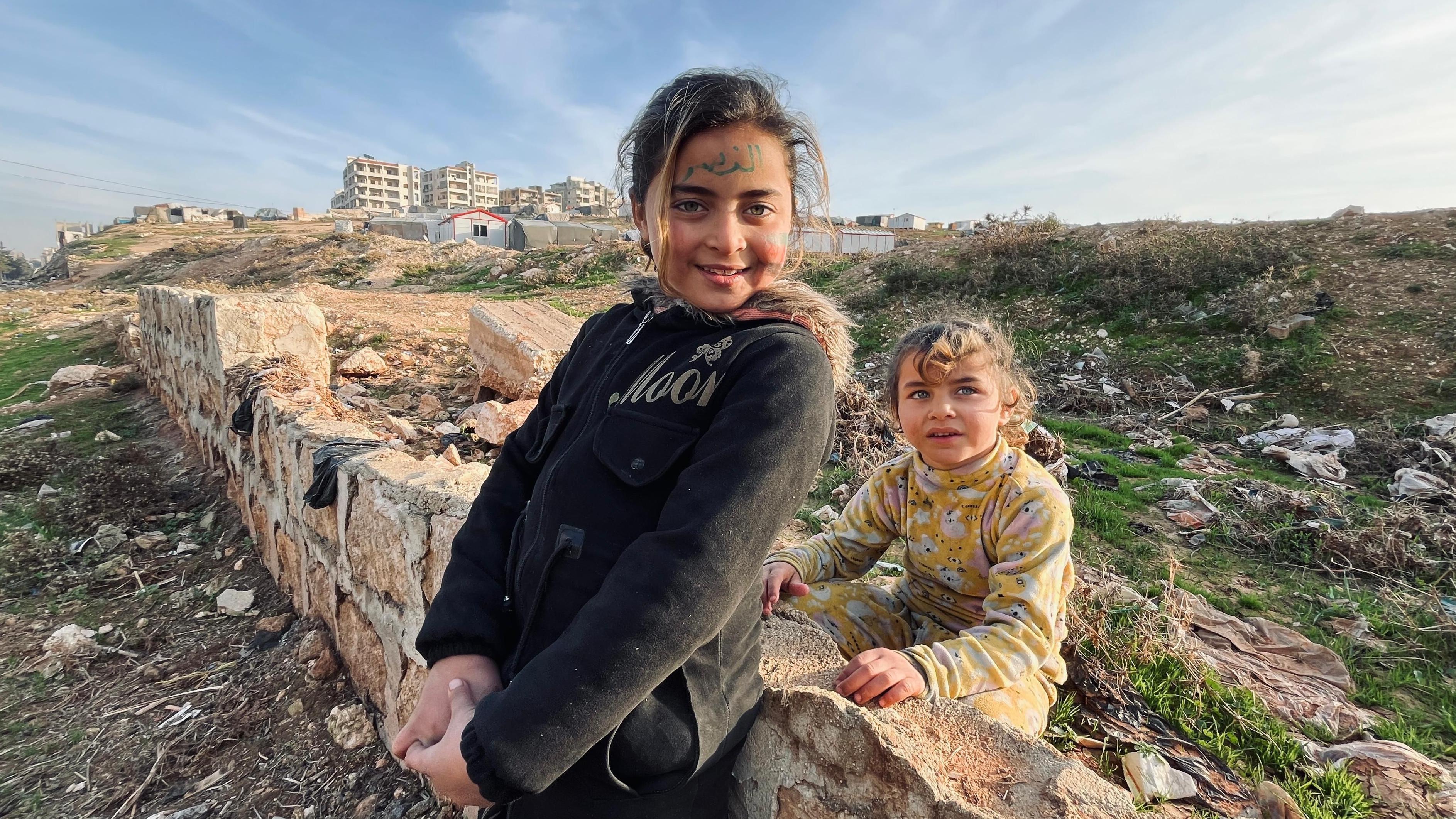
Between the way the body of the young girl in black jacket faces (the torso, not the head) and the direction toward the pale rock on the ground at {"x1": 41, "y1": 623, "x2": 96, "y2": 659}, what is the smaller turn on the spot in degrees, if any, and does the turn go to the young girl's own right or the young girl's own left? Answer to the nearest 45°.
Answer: approximately 90° to the young girl's own right

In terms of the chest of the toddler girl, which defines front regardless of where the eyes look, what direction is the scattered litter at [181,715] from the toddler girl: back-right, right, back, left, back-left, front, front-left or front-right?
front-right

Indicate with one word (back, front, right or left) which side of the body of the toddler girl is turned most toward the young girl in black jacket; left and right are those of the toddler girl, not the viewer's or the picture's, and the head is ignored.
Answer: front

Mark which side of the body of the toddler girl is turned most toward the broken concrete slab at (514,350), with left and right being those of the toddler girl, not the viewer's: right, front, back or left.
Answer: right

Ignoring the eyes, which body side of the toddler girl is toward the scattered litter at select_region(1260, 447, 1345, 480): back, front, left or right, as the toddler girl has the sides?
back

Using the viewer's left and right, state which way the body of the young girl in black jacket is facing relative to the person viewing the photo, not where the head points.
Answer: facing the viewer and to the left of the viewer

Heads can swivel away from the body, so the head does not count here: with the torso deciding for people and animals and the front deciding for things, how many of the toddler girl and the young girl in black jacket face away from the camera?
0

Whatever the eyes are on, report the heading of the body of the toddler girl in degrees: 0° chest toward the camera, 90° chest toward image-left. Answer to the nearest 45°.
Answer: approximately 45°

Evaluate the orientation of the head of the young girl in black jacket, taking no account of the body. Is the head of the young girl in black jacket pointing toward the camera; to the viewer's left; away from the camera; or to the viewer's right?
toward the camera

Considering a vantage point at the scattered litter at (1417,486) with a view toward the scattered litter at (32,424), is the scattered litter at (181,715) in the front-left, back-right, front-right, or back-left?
front-left

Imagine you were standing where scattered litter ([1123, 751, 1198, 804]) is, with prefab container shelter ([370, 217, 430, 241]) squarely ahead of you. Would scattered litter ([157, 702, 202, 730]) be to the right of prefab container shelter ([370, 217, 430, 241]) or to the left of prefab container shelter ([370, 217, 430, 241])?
left
